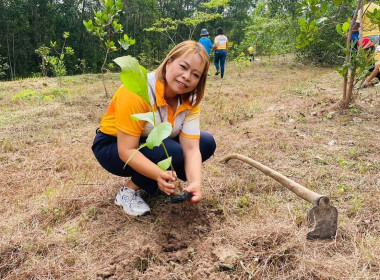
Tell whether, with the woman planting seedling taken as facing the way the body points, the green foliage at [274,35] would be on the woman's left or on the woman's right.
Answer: on the woman's left

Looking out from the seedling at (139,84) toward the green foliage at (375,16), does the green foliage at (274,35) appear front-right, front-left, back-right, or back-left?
front-left

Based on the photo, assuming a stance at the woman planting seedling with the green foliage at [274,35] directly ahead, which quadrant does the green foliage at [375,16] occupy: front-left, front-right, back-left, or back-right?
front-right

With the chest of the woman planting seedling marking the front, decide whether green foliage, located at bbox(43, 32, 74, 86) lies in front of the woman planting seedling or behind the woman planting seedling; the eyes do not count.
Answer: behind

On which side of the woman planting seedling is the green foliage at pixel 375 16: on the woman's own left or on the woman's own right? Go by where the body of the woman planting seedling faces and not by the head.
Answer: on the woman's own left

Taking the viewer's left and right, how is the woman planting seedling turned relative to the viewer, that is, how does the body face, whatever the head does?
facing the viewer and to the right of the viewer
